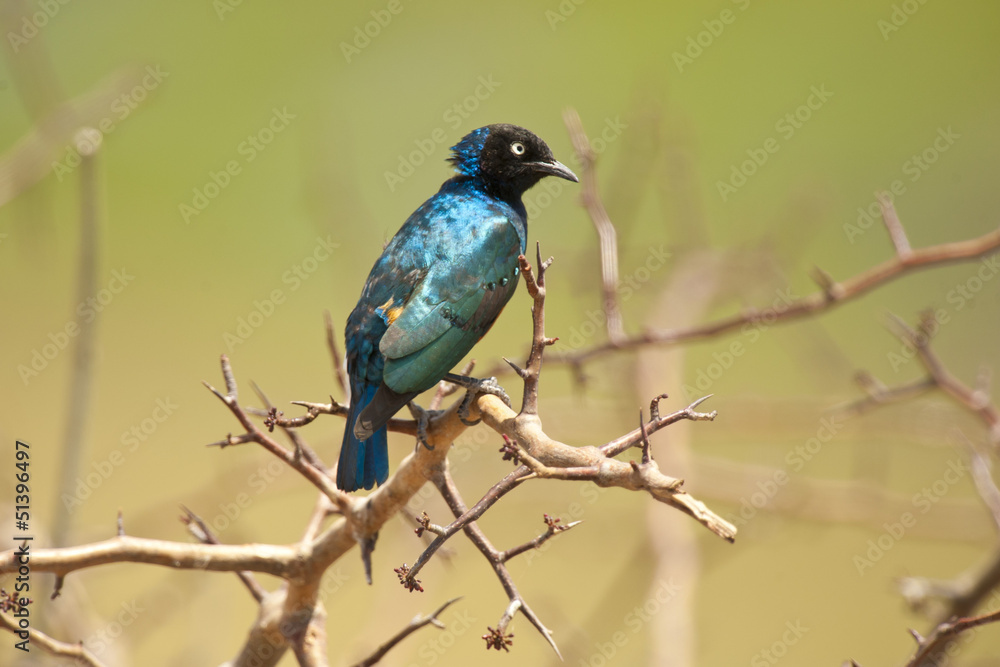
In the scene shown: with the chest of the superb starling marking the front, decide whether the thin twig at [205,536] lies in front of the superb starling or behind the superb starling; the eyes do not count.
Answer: behind

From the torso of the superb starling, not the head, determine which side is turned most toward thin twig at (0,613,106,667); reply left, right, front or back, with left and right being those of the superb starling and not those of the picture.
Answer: back

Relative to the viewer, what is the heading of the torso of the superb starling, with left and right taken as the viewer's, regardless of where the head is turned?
facing away from the viewer and to the right of the viewer

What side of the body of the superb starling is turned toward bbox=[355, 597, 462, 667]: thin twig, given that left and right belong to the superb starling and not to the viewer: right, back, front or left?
back
